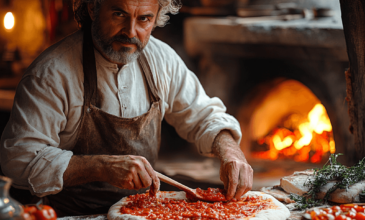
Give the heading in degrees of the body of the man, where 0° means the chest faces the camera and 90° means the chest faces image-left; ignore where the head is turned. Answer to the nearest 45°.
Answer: approximately 315°

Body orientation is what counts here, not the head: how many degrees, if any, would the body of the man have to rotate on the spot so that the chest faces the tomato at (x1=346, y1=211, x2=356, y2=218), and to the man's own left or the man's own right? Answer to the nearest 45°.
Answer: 0° — they already face it

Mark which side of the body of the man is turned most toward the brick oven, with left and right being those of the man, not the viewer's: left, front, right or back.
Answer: left

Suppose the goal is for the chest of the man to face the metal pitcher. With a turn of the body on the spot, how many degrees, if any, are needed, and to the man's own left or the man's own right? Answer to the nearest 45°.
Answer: approximately 45° to the man's own right

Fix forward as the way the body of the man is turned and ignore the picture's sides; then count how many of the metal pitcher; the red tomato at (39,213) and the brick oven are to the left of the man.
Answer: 1

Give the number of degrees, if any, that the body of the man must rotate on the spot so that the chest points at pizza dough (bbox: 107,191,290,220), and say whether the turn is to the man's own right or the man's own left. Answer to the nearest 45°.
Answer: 0° — they already face it

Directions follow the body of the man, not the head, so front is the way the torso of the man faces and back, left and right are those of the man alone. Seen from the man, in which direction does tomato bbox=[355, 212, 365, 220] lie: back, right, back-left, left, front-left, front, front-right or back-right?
front

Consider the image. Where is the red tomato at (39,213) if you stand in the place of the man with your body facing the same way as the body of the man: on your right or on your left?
on your right
